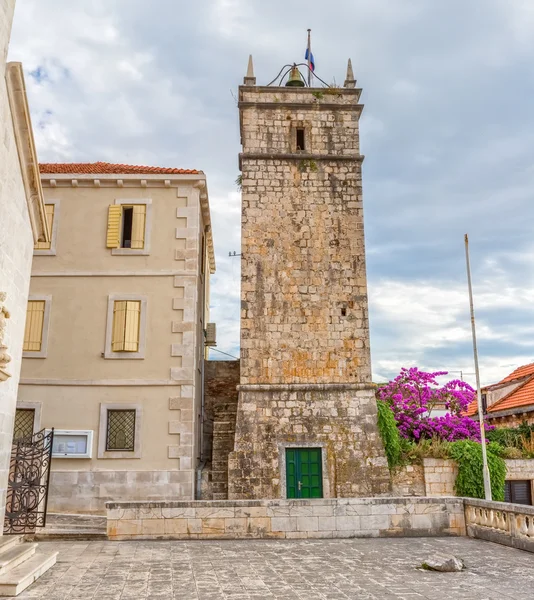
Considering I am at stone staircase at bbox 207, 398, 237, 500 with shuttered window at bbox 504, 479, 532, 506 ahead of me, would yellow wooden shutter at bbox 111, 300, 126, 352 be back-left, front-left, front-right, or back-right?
back-right

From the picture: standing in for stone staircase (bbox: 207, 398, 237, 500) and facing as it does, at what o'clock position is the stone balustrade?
The stone balustrade is roughly at 11 o'clock from the stone staircase.

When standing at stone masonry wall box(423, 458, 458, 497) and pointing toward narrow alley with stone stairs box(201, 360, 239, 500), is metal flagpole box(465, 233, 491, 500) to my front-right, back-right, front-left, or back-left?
back-left

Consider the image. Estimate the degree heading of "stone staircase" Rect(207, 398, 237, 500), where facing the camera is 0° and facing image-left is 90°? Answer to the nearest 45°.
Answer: approximately 0°

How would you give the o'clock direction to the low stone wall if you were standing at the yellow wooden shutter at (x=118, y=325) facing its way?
The low stone wall is roughly at 11 o'clock from the yellow wooden shutter.

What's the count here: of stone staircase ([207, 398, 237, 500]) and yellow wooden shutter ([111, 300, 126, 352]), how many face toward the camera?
2
